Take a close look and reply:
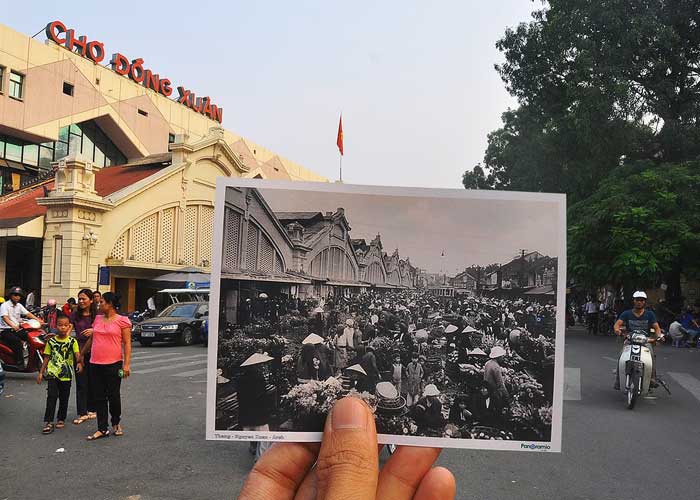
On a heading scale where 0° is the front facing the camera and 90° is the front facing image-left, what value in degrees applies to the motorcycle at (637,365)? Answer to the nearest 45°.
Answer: approximately 0°

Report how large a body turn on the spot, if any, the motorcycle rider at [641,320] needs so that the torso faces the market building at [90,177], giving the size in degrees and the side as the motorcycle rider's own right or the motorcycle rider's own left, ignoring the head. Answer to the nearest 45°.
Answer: approximately 135° to the motorcycle rider's own right

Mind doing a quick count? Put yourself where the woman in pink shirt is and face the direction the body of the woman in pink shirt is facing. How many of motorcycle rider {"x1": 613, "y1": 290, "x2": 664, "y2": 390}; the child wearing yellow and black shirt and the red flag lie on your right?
1

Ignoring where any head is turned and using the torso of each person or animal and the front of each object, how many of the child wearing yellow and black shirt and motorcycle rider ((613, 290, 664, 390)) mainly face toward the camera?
2

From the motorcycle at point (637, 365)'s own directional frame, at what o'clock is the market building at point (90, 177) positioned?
The market building is roughly at 4 o'clock from the motorcycle.

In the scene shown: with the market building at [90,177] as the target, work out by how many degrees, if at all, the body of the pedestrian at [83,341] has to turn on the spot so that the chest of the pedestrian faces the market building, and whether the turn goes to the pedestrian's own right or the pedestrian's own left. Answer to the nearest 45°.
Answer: approximately 135° to the pedestrian's own right

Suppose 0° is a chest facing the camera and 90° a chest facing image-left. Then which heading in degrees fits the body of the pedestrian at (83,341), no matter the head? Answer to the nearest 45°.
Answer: approximately 45°

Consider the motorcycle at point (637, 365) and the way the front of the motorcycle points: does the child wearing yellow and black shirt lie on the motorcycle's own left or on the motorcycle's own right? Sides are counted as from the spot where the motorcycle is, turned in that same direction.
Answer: on the motorcycle's own right

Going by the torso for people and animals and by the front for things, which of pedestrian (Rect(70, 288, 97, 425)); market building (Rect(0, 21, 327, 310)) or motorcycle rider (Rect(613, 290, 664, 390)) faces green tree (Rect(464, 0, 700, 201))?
the market building

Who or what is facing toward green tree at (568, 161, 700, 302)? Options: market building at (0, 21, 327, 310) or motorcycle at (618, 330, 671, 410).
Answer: the market building

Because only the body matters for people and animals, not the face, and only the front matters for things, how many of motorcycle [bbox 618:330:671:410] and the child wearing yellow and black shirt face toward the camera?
2
